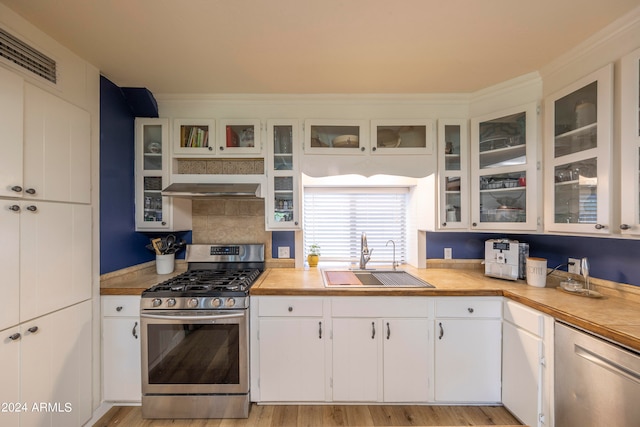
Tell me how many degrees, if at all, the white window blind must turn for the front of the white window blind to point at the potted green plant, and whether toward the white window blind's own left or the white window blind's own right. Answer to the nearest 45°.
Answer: approximately 45° to the white window blind's own right

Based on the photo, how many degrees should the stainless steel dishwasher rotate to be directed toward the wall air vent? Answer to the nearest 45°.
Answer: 0° — it already faces it

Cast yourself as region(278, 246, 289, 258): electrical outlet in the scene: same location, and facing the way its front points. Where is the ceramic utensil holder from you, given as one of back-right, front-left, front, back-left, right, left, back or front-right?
right

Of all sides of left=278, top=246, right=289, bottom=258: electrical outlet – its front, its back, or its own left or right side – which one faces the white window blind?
left

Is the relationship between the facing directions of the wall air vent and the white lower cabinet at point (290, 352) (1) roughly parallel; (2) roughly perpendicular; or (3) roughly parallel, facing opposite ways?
roughly perpendicular

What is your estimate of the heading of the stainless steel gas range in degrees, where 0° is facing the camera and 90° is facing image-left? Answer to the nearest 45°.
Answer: approximately 0°

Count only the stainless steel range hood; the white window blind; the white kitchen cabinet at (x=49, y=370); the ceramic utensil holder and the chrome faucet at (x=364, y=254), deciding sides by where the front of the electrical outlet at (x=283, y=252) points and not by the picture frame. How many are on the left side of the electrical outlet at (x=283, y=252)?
2

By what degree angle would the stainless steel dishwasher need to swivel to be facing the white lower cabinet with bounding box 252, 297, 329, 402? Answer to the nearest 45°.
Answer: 0° — it already faces it

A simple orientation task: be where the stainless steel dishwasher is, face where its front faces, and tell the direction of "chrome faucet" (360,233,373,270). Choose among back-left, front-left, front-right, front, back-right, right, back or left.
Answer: front-right

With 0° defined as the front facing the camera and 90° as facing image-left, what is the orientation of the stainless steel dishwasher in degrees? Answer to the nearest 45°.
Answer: approximately 45°
